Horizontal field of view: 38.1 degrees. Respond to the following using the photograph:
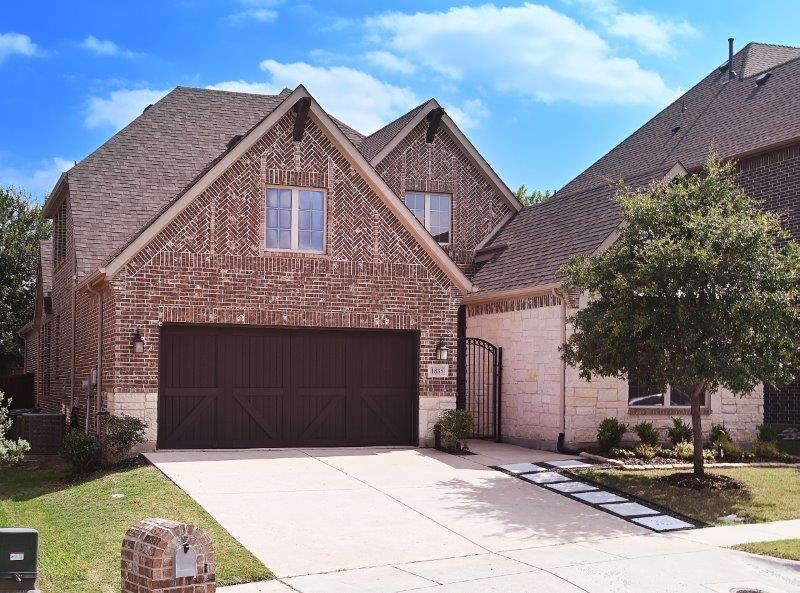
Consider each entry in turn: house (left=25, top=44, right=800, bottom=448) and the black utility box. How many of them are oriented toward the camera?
2

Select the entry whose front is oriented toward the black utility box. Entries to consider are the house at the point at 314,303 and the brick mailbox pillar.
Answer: the house

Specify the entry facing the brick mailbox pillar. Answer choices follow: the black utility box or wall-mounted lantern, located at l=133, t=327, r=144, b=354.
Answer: the wall-mounted lantern

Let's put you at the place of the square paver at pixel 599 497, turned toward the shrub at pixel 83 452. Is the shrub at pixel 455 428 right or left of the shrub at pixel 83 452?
right

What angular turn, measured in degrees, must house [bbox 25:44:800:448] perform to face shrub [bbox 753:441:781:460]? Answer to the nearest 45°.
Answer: approximately 90° to its left

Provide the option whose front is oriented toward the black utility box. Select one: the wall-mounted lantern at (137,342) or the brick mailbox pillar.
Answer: the wall-mounted lantern

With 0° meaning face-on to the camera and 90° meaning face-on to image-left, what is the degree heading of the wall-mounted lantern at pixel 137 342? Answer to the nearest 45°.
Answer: approximately 0°

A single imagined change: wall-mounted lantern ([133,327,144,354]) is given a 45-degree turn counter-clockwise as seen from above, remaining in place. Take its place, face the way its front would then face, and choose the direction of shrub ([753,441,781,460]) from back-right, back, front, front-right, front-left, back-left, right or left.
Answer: front-left

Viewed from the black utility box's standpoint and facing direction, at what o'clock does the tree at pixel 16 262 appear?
The tree is roughly at 6 o'clock from the black utility box.

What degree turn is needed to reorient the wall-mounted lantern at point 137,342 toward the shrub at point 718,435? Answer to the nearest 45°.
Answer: approximately 90° to its left
